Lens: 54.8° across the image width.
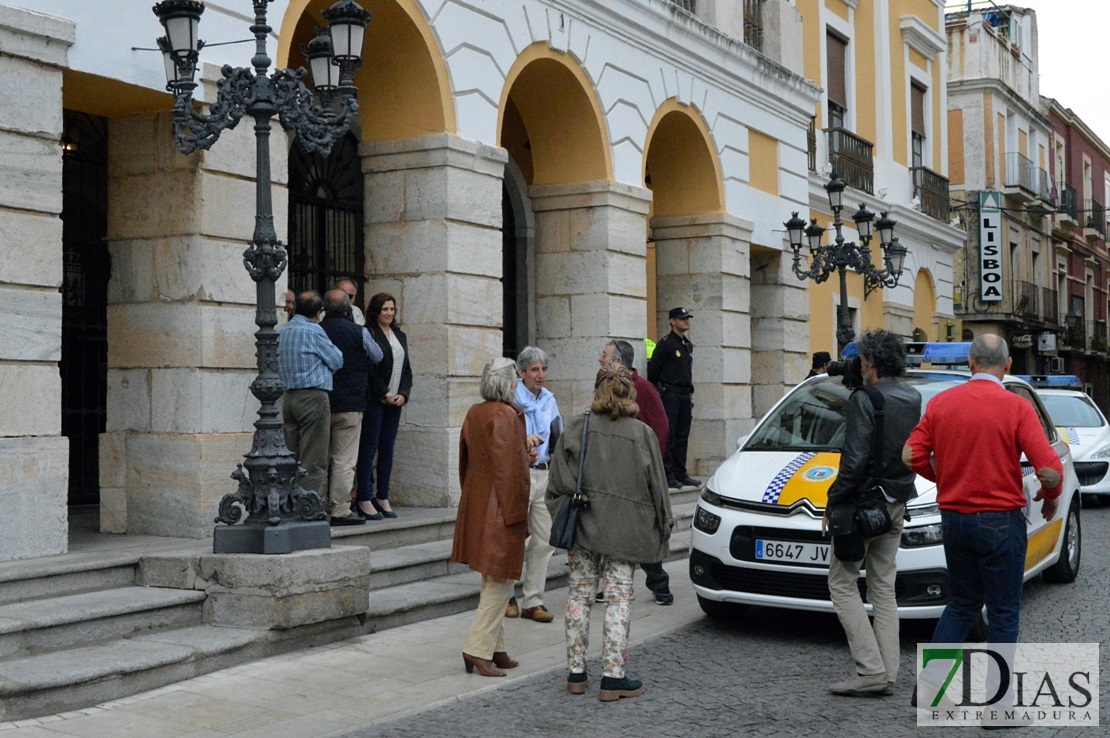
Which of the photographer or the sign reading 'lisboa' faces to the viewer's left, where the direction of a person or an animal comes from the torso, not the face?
the photographer

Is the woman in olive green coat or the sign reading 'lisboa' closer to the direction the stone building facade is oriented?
the woman in olive green coat

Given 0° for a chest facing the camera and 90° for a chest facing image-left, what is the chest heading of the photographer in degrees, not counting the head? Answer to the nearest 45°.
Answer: approximately 90°

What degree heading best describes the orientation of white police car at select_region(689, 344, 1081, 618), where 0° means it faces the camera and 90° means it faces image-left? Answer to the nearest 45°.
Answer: approximately 45°

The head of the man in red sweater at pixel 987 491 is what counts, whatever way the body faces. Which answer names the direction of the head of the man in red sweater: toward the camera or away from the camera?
away from the camera

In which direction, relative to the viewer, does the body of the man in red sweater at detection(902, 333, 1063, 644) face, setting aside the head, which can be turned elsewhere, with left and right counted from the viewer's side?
facing away from the viewer

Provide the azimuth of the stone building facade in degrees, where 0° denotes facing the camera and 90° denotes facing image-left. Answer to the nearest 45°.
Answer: approximately 315°

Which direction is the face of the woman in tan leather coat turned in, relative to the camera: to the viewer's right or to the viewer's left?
to the viewer's right

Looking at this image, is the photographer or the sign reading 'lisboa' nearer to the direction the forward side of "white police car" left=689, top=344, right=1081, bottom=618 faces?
the photographer

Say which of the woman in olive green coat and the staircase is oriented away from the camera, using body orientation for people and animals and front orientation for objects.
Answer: the woman in olive green coat

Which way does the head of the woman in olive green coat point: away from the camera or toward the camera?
away from the camera
